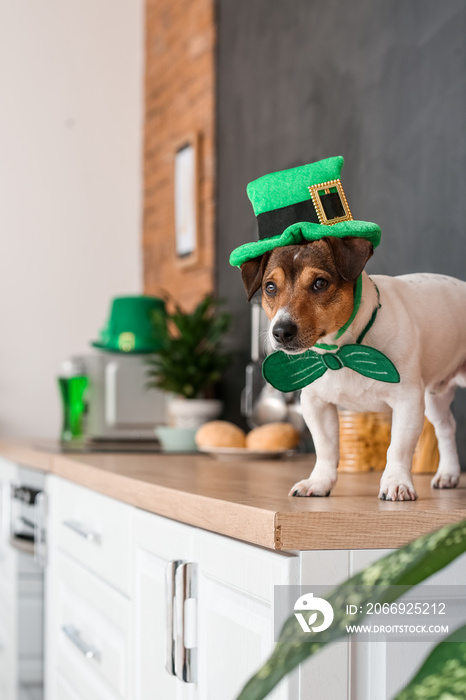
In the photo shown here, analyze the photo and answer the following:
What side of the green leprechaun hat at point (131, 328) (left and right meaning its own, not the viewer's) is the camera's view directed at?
front

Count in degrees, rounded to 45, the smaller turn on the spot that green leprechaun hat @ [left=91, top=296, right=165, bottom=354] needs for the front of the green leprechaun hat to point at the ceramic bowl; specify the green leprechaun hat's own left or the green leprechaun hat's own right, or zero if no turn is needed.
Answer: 0° — it already faces it

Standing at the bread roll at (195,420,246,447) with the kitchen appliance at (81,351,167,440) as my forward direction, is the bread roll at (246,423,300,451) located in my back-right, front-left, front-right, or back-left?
back-right

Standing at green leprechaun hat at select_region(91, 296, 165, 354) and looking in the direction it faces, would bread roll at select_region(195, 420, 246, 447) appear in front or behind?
in front

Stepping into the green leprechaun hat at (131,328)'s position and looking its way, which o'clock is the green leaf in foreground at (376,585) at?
The green leaf in foreground is roughly at 12 o'clock from the green leprechaun hat.
